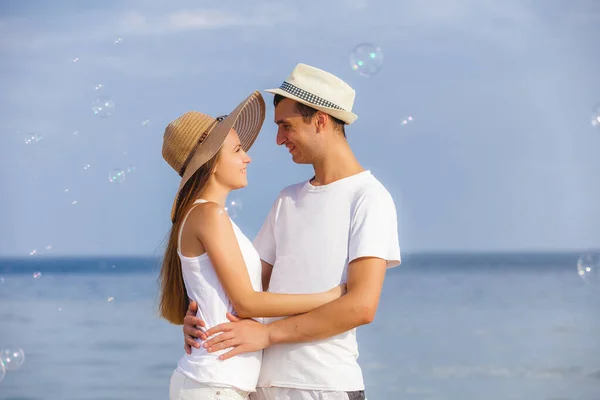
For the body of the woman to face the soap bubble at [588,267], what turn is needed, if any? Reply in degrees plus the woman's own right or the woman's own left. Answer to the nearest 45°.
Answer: approximately 45° to the woman's own left

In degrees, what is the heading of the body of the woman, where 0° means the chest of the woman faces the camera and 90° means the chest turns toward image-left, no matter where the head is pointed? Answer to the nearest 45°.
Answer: approximately 270°

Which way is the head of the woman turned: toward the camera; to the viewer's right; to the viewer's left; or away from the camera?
to the viewer's right

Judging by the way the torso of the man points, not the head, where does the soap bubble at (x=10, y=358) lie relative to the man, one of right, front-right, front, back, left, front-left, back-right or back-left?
right

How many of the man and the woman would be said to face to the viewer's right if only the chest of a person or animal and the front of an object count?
1

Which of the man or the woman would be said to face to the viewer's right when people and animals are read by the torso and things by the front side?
the woman

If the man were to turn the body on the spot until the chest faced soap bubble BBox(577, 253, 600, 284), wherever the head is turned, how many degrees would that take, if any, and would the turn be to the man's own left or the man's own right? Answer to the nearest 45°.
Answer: approximately 180°
